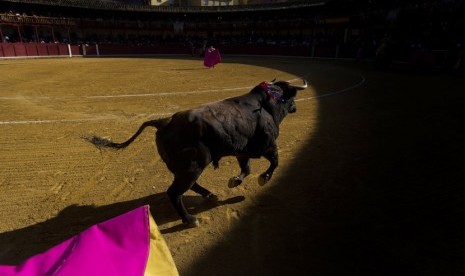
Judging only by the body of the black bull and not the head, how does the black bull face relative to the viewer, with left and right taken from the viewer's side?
facing away from the viewer and to the right of the viewer

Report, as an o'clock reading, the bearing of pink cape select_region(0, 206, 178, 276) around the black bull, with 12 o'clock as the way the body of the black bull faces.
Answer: The pink cape is roughly at 5 o'clock from the black bull.

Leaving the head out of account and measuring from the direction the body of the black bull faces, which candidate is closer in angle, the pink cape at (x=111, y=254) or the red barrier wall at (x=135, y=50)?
the red barrier wall

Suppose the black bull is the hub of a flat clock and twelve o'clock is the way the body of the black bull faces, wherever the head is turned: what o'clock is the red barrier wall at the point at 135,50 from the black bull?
The red barrier wall is roughly at 10 o'clock from the black bull.

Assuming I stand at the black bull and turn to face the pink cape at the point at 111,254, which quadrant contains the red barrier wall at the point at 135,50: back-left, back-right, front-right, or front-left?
back-right

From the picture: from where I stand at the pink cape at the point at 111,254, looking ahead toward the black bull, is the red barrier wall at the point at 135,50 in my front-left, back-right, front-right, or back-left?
front-left
